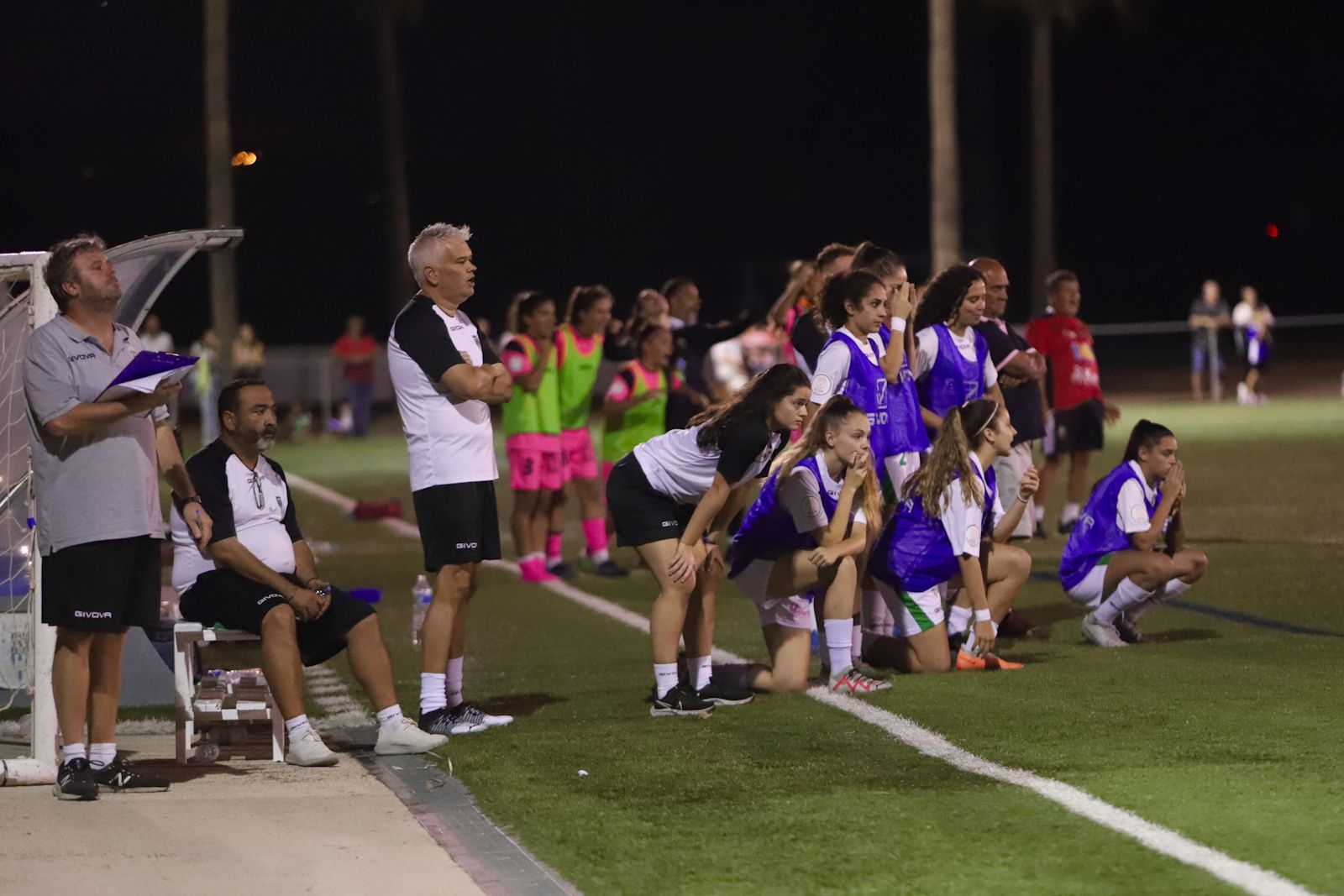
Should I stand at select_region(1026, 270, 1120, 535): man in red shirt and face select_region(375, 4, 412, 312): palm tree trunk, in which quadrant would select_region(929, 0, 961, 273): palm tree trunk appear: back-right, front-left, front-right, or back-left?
front-right

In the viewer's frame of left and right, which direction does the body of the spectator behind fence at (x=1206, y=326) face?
facing the viewer

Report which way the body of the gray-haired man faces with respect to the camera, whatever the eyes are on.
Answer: to the viewer's right

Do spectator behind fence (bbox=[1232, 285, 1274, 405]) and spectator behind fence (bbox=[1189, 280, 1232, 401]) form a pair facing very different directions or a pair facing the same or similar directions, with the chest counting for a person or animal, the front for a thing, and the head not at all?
same or similar directions

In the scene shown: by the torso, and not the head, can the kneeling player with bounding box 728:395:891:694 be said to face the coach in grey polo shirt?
no

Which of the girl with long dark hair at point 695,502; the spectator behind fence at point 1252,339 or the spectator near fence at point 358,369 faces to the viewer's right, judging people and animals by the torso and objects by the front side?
the girl with long dark hair

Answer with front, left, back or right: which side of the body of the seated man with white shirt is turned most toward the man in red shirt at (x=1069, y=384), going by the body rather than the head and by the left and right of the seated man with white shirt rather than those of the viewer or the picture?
left

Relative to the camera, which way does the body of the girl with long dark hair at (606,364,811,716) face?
to the viewer's right

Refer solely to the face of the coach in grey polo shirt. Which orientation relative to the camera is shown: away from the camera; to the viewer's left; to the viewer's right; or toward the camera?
to the viewer's right

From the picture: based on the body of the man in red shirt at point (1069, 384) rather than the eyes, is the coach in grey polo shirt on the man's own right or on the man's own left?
on the man's own right

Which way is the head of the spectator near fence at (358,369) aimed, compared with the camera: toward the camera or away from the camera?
toward the camera

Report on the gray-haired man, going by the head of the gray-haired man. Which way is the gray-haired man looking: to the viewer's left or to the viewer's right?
to the viewer's right

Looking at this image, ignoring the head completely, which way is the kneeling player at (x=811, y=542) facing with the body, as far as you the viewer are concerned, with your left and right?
facing to the right of the viewer

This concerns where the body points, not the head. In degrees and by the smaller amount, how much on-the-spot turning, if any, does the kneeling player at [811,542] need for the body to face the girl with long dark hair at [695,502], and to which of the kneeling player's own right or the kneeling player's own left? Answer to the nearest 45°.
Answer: approximately 135° to the kneeling player's own right

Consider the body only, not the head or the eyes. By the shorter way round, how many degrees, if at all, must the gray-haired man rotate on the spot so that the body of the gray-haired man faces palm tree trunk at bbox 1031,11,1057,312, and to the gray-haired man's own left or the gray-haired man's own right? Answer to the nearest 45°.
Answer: approximately 90° to the gray-haired man's own left

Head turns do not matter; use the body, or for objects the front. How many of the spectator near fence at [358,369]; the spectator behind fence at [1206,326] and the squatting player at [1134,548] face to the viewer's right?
1
